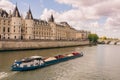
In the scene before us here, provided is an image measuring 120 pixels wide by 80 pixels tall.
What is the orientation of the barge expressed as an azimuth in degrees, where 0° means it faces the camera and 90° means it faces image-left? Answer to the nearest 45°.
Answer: approximately 225°
